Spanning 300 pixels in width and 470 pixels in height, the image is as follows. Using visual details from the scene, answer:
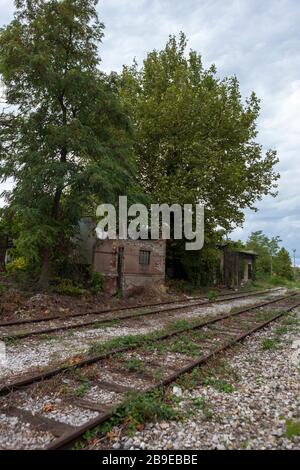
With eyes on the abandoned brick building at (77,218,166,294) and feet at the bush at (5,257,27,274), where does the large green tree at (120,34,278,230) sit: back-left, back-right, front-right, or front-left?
front-left

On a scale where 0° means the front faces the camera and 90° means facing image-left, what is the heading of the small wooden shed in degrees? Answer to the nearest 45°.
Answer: approximately 315°

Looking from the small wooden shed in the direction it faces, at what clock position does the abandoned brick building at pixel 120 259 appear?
The abandoned brick building is roughly at 2 o'clock from the small wooden shed.

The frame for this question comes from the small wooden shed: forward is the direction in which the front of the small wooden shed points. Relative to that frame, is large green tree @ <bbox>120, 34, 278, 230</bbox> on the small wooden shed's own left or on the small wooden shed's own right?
on the small wooden shed's own right

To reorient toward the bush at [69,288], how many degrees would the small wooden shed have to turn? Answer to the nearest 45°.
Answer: approximately 45° to its right

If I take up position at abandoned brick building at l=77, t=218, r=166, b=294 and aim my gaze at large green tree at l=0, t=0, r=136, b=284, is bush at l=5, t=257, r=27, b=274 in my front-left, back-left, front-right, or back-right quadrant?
front-right

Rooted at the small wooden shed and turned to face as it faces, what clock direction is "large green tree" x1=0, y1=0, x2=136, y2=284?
The large green tree is roughly at 2 o'clock from the small wooden shed.

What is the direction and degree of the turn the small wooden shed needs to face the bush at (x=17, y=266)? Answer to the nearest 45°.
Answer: approximately 90° to its right
